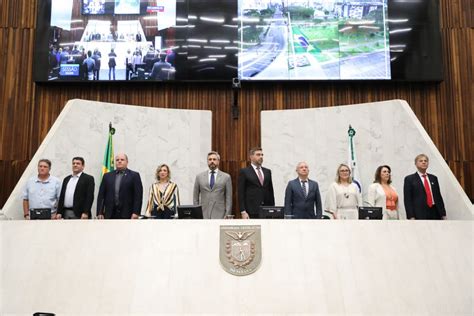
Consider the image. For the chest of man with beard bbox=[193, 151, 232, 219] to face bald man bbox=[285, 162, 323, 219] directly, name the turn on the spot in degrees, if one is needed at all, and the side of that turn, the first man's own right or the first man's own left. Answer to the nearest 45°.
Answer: approximately 90° to the first man's own left

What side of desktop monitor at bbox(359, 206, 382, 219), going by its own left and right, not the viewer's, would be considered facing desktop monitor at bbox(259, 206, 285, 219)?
left

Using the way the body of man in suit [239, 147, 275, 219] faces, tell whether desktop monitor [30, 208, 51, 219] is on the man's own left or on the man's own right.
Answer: on the man's own right

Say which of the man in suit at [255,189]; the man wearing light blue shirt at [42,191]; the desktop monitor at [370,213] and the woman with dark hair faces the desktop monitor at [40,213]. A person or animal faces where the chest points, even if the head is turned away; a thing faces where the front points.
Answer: the man wearing light blue shirt

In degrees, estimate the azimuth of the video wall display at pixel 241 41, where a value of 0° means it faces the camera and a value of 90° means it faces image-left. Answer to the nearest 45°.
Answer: approximately 0°

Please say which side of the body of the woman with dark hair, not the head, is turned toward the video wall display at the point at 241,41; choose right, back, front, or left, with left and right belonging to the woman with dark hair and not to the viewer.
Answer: back

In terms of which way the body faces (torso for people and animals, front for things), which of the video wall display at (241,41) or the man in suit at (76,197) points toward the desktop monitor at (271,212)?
the video wall display

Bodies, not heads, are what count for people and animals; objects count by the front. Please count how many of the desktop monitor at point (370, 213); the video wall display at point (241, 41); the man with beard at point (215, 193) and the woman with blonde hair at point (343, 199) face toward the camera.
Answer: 3

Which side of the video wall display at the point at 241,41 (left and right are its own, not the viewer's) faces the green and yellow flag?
right
